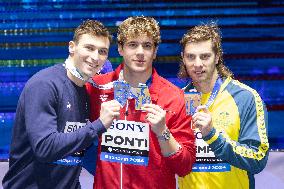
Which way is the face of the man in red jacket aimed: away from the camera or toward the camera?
toward the camera

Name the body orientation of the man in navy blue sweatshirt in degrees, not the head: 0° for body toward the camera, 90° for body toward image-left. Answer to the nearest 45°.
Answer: approximately 315°
